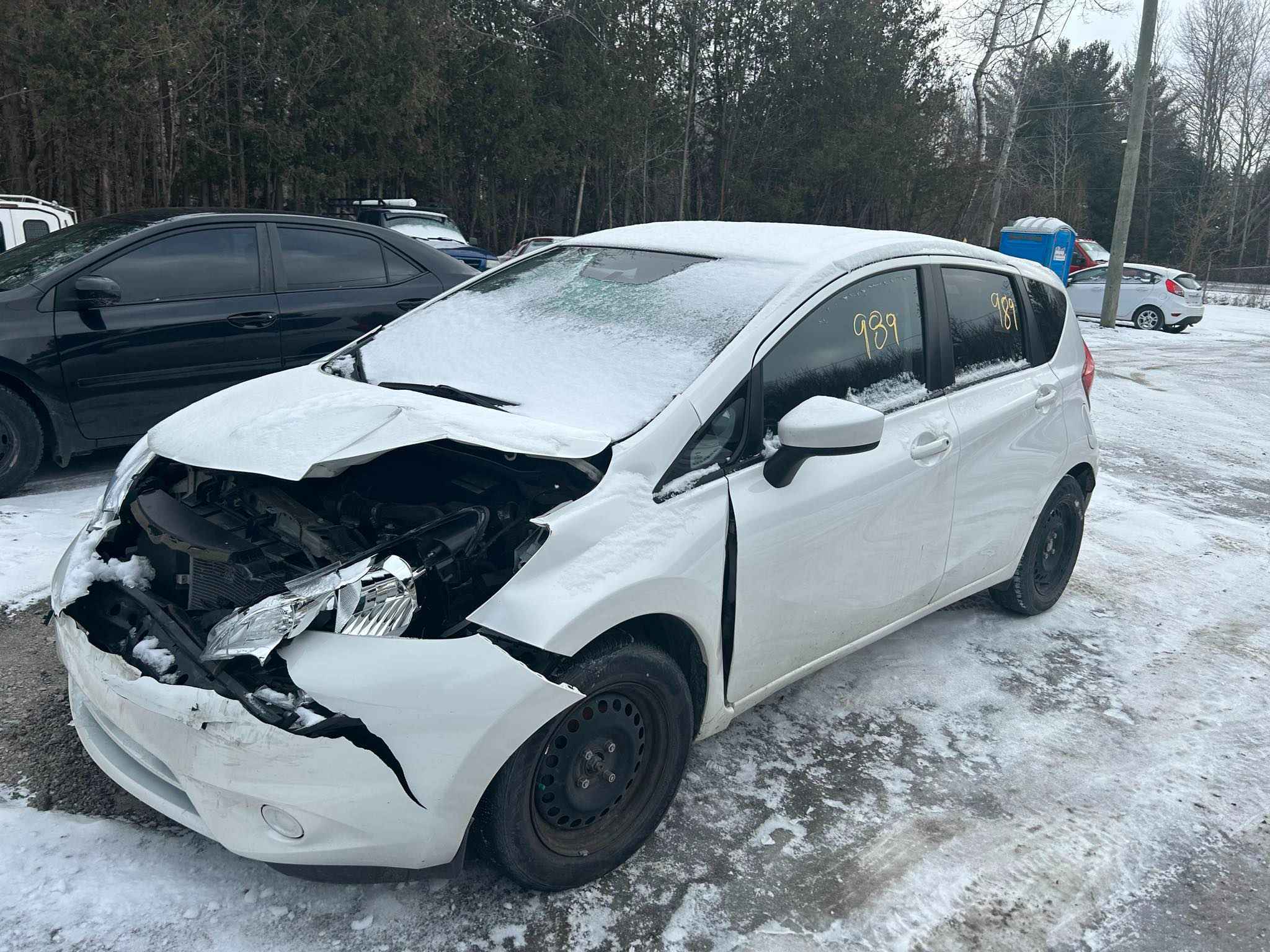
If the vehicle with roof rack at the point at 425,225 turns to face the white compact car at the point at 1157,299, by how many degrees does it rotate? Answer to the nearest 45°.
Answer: approximately 45° to its left

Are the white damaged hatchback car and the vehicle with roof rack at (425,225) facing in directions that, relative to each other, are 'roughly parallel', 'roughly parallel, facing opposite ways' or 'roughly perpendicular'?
roughly perpendicular

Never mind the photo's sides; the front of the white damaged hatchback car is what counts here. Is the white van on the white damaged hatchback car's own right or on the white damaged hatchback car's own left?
on the white damaged hatchback car's own right

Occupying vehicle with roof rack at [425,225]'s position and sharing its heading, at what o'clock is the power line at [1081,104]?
The power line is roughly at 9 o'clock from the vehicle with roof rack.

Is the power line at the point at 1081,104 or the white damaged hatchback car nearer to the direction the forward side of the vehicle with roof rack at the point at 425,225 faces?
the white damaged hatchback car

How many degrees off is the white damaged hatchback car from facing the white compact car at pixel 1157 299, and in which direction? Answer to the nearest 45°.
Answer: approximately 180°

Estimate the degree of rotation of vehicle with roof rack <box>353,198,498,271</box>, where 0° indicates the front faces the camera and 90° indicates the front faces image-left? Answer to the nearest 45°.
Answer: approximately 315°

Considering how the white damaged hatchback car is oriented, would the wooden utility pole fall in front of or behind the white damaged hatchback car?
behind

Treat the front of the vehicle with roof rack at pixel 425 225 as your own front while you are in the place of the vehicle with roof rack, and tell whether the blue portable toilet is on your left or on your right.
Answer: on your left

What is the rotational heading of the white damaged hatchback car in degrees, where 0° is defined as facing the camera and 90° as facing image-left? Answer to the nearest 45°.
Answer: approximately 45°
